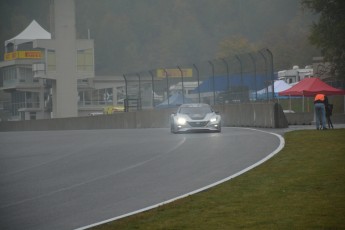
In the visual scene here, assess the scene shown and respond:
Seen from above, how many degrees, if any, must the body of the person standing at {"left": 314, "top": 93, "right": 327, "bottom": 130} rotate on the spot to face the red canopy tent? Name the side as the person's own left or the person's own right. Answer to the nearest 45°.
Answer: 0° — they already face it

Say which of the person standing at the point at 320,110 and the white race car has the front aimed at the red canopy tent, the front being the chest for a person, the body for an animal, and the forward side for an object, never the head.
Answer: the person standing

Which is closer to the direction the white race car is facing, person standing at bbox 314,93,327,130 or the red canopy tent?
the person standing

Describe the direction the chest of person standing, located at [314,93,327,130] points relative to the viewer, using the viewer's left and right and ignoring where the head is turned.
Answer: facing away from the viewer

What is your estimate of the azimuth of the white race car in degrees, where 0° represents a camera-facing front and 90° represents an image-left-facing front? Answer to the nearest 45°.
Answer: approximately 0°

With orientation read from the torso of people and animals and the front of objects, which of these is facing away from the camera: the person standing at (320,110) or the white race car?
the person standing

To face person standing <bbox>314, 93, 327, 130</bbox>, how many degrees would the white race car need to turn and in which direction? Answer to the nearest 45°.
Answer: approximately 45° to its left

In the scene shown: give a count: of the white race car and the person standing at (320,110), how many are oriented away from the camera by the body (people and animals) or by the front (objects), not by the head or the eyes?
1

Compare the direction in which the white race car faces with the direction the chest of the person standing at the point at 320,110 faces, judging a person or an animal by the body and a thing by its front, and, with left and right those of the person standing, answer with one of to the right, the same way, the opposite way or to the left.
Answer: the opposite way
